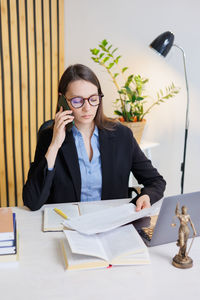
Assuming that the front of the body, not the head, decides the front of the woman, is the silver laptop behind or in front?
in front

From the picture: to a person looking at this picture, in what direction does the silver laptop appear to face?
facing away from the viewer and to the left of the viewer

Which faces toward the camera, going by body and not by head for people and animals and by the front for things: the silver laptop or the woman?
the woman

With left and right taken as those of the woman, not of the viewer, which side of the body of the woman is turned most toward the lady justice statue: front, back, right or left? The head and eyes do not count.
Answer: front

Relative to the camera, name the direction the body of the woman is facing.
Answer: toward the camera

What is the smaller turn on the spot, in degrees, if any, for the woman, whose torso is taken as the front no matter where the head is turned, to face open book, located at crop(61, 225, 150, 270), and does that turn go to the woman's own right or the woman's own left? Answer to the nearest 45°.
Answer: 0° — they already face it

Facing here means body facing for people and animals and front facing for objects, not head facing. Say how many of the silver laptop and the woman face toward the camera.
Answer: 1

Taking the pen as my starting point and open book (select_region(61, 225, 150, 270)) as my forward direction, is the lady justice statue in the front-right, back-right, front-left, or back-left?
front-left
